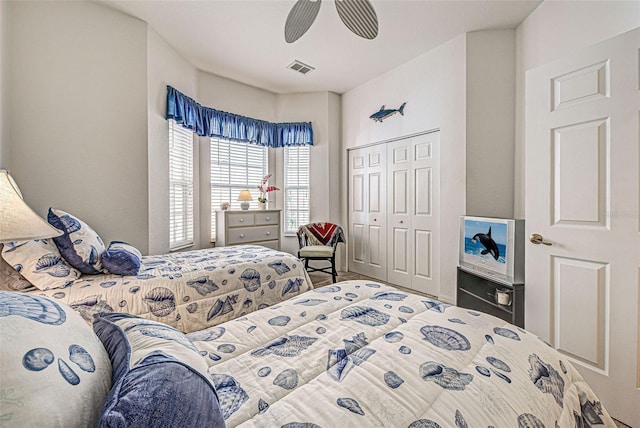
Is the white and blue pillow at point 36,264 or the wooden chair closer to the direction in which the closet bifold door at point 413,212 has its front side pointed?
the white and blue pillow

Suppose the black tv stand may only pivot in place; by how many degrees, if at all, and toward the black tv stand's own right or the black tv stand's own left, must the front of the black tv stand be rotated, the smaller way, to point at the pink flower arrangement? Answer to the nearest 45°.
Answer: approximately 45° to the black tv stand's own right

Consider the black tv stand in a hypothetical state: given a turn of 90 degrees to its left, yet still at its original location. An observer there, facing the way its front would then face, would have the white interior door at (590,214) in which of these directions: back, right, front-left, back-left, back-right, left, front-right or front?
front

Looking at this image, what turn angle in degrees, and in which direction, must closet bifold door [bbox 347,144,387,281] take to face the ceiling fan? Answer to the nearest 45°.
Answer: approximately 45° to its left

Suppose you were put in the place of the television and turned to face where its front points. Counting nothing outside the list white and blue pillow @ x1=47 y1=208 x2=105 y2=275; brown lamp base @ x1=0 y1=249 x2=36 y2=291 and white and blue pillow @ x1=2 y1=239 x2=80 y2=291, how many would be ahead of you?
3

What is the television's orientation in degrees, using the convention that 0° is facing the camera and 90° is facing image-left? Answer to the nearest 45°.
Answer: approximately 45°

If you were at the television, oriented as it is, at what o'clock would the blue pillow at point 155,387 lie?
The blue pillow is roughly at 11 o'clock from the television.

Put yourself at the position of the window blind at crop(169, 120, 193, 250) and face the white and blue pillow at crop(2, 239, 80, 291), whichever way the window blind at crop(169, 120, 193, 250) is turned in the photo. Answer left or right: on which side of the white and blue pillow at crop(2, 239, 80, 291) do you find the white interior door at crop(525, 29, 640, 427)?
left

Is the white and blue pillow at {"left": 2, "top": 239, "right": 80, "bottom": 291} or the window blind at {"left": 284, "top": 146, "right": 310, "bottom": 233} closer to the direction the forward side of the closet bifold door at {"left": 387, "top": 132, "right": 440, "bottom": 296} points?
the white and blue pillow

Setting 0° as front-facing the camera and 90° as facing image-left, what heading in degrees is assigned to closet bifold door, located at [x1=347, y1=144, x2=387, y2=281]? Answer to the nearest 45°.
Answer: approximately 45°

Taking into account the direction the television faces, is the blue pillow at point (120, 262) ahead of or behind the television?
ahead

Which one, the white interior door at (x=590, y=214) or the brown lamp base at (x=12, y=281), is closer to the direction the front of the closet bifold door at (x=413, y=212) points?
the brown lamp base

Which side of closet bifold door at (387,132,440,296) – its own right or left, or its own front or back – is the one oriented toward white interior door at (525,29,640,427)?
left
